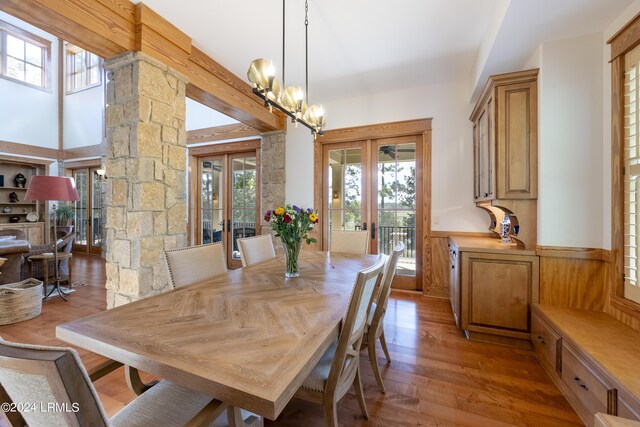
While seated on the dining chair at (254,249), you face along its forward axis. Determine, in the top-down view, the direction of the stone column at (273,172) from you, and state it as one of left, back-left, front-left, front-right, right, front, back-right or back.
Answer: back-left

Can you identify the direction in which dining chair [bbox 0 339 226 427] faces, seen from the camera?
facing away from the viewer and to the right of the viewer

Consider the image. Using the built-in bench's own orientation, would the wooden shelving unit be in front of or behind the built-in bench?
in front

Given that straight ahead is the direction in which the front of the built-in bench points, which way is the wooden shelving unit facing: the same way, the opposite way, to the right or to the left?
the opposite way

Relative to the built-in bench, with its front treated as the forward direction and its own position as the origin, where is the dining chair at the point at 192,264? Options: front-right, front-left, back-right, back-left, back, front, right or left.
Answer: front

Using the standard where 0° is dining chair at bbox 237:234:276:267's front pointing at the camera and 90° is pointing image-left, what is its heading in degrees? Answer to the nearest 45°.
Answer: approximately 315°

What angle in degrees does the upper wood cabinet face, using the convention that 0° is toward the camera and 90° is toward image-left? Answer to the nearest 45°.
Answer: approximately 90°

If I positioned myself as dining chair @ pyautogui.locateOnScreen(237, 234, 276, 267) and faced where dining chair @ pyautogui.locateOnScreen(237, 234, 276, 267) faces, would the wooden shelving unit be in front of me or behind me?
behind

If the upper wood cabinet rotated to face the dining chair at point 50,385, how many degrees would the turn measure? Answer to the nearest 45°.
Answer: approximately 90° to its left

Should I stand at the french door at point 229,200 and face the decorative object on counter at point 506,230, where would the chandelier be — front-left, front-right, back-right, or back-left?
front-right

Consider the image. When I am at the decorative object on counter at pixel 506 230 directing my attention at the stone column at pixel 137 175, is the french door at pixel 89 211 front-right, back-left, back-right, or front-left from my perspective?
front-right

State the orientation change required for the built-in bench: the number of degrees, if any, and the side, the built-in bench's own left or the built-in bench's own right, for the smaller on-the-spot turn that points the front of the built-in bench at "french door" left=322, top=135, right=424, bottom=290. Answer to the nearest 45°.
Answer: approximately 90° to the built-in bench's own right

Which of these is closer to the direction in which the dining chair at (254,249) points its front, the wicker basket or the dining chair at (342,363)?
the dining chair

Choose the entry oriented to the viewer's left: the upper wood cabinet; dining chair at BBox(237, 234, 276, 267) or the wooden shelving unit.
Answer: the upper wood cabinet

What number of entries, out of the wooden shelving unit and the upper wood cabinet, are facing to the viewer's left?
1
